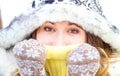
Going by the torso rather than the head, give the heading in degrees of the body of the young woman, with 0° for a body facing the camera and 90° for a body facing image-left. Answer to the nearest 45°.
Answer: approximately 0°
